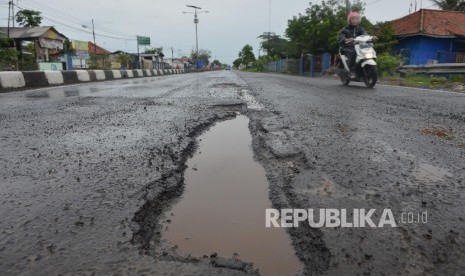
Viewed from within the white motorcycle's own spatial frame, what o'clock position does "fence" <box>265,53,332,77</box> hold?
The fence is roughly at 7 o'clock from the white motorcycle.

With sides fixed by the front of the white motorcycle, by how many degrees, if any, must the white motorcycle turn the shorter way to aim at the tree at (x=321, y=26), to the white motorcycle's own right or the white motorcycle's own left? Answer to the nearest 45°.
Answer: approximately 135° to the white motorcycle's own left

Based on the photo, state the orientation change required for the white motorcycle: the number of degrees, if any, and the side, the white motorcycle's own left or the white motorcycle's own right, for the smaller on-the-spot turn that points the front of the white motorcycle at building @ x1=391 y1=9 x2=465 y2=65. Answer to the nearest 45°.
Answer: approximately 135° to the white motorcycle's own left

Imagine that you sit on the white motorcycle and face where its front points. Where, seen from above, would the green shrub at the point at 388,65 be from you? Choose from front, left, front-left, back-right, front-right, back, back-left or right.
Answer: back-left

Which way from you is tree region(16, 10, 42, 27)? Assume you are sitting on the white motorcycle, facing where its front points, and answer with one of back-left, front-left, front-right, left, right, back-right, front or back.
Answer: back

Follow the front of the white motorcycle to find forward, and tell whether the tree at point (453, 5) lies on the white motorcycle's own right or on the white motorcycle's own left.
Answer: on the white motorcycle's own left

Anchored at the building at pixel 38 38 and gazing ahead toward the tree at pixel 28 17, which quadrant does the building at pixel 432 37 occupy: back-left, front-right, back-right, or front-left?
back-right

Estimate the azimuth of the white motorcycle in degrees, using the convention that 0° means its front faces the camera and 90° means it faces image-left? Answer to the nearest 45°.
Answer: approximately 315°

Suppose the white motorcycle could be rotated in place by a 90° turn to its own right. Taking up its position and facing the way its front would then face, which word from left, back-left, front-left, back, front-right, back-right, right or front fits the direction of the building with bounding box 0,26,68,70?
right

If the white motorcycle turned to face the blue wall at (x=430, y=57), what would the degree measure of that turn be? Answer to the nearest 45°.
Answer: approximately 135° to its left

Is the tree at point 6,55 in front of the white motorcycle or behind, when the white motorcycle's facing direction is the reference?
behind
